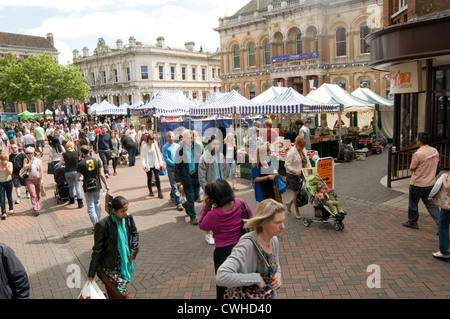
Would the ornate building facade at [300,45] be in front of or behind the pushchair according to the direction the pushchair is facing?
behind

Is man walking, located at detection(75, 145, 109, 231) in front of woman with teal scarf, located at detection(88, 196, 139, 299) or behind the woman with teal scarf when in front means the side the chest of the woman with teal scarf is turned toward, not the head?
behind

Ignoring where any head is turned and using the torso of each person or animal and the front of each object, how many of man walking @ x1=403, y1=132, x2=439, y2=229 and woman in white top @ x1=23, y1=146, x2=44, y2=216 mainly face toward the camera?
1

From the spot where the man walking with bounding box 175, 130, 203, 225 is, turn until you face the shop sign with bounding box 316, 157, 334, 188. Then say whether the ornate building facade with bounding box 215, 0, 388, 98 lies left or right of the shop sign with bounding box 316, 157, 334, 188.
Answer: left

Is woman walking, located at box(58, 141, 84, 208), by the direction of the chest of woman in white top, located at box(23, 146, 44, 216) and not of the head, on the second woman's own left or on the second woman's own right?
on the second woman's own left

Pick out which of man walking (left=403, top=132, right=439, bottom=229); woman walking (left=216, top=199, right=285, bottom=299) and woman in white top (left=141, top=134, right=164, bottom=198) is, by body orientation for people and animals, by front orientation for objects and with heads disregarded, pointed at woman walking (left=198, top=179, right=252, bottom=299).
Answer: the woman in white top

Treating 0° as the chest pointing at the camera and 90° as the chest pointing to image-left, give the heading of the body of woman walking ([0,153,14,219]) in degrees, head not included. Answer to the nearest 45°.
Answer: approximately 0°

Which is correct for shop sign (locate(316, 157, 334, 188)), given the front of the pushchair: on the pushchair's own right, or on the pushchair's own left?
on the pushchair's own left

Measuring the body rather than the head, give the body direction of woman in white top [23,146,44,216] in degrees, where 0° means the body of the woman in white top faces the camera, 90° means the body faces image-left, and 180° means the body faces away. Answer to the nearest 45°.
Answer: approximately 0°
